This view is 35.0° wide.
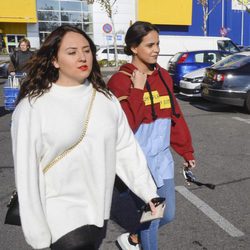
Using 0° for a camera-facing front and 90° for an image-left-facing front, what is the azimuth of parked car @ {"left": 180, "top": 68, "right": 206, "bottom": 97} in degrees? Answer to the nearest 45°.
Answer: approximately 45°

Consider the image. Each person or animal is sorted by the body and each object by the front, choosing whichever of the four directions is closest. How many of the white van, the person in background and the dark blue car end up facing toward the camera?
1

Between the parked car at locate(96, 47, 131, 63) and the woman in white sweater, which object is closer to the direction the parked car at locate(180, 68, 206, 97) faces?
the woman in white sweater

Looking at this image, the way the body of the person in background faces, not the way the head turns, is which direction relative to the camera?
toward the camera

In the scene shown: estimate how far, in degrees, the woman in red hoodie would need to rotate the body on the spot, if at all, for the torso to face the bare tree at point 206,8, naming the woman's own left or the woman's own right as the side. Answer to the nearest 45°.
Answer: approximately 135° to the woman's own left

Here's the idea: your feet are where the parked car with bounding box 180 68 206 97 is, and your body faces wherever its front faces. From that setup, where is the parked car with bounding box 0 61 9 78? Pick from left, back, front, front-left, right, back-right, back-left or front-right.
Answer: right

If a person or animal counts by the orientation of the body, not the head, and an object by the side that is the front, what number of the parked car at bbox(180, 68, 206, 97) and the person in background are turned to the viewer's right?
0

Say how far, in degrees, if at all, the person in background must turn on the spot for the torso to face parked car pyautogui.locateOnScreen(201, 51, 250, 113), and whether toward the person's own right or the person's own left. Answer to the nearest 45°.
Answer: approximately 90° to the person's own left
